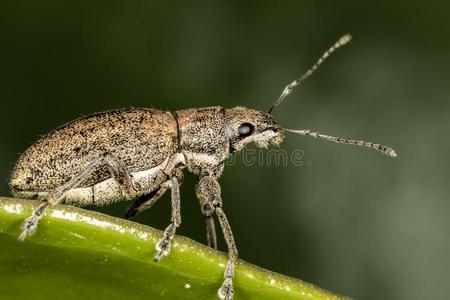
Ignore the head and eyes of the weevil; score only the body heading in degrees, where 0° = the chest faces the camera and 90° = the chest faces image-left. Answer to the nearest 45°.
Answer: approximately 270°
